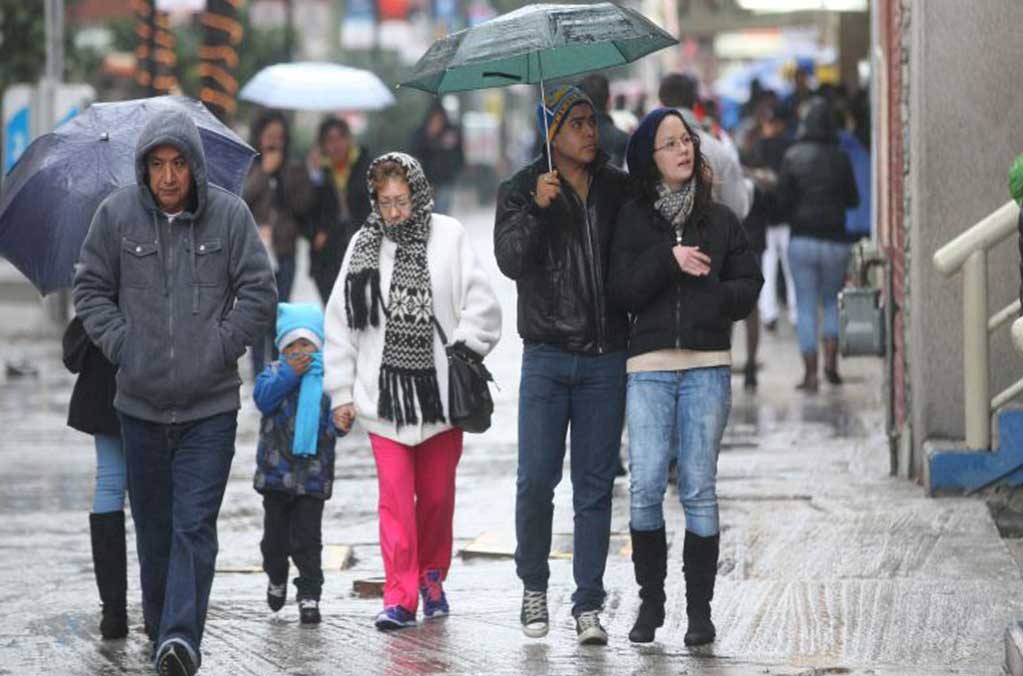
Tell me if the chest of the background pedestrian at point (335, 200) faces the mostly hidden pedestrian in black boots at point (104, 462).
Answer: yes

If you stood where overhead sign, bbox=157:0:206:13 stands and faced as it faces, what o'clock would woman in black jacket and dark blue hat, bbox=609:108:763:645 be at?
The woman in black jacket and dark blue hat is roughly at 12 o'clock from the overhead sign.

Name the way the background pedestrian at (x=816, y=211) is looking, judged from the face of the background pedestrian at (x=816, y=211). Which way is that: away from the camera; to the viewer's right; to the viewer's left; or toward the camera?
away from the camera

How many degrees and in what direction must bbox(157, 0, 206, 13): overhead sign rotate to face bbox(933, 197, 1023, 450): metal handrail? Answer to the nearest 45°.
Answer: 0° — it already faces it

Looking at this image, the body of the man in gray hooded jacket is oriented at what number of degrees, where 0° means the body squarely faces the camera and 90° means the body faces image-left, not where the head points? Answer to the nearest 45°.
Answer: approximately 0°

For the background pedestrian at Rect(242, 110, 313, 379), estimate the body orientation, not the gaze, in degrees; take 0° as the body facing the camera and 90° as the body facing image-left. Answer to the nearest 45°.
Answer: approximately 0°

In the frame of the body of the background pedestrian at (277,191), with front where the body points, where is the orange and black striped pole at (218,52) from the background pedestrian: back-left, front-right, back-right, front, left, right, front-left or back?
back

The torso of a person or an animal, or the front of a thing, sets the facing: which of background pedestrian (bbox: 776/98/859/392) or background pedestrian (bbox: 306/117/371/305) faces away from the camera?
background pedestrian (bbox: 776/98/859/392)

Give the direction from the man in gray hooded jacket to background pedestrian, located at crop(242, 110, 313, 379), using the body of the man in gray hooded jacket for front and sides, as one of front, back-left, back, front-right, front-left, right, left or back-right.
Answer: back
